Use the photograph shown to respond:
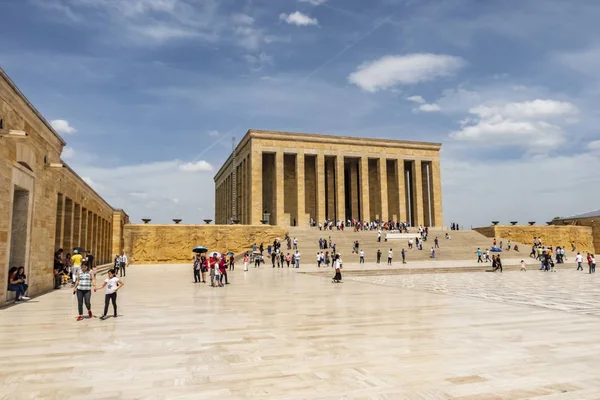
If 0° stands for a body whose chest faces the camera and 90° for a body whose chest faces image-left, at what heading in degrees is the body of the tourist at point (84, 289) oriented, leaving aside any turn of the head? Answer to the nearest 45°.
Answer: approximately 0°

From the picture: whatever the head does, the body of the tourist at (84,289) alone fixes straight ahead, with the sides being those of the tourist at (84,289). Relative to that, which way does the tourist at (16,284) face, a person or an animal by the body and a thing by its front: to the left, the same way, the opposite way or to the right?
to the left

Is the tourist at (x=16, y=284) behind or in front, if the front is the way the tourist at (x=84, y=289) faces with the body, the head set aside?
behind

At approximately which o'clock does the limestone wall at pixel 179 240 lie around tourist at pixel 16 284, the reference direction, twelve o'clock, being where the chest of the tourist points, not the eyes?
The limestone wall is roughly at 10 o'clock from the tourist.

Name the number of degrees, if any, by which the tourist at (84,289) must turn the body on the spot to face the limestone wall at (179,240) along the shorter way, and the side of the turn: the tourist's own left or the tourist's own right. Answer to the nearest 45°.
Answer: approximately 180°

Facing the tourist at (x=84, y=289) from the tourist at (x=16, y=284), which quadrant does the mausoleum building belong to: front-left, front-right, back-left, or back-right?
back-left
